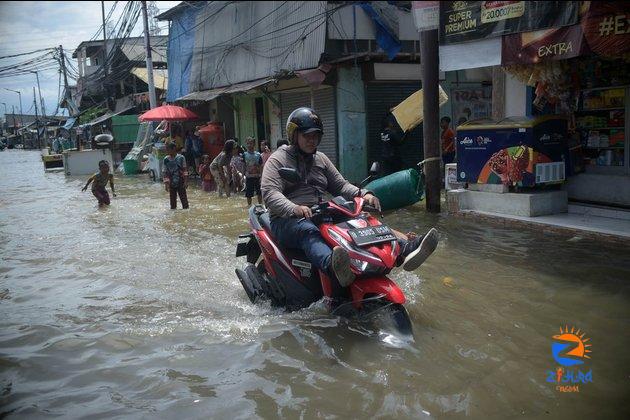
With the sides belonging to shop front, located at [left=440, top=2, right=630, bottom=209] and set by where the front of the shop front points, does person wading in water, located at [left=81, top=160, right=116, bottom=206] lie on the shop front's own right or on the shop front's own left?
on the shop front's own right

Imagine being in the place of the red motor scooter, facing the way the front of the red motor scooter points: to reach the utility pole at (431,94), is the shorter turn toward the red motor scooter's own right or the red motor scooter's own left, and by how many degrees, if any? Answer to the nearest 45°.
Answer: approximately 135° to the red motor scooter's own left

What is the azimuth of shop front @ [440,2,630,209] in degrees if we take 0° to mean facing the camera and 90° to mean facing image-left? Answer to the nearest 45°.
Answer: approximately 45°

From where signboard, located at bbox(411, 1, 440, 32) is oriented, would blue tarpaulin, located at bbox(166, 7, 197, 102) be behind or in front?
behind

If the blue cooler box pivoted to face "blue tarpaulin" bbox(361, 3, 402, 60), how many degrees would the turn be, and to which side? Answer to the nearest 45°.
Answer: approximately 90° to its right

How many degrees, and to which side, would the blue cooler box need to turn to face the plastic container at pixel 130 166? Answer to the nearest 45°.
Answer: approximately 90° to its right

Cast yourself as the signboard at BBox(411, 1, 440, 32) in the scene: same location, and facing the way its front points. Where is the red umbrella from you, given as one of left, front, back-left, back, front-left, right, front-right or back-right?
back-right

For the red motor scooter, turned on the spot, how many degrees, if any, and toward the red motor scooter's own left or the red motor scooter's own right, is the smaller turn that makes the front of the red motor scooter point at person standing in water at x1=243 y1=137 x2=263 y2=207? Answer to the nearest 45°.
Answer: approximately 135° to the red motor scooter's own left

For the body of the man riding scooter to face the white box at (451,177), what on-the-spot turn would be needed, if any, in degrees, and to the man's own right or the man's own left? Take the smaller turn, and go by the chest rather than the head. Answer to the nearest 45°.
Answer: approximately 135° to the man's own left
